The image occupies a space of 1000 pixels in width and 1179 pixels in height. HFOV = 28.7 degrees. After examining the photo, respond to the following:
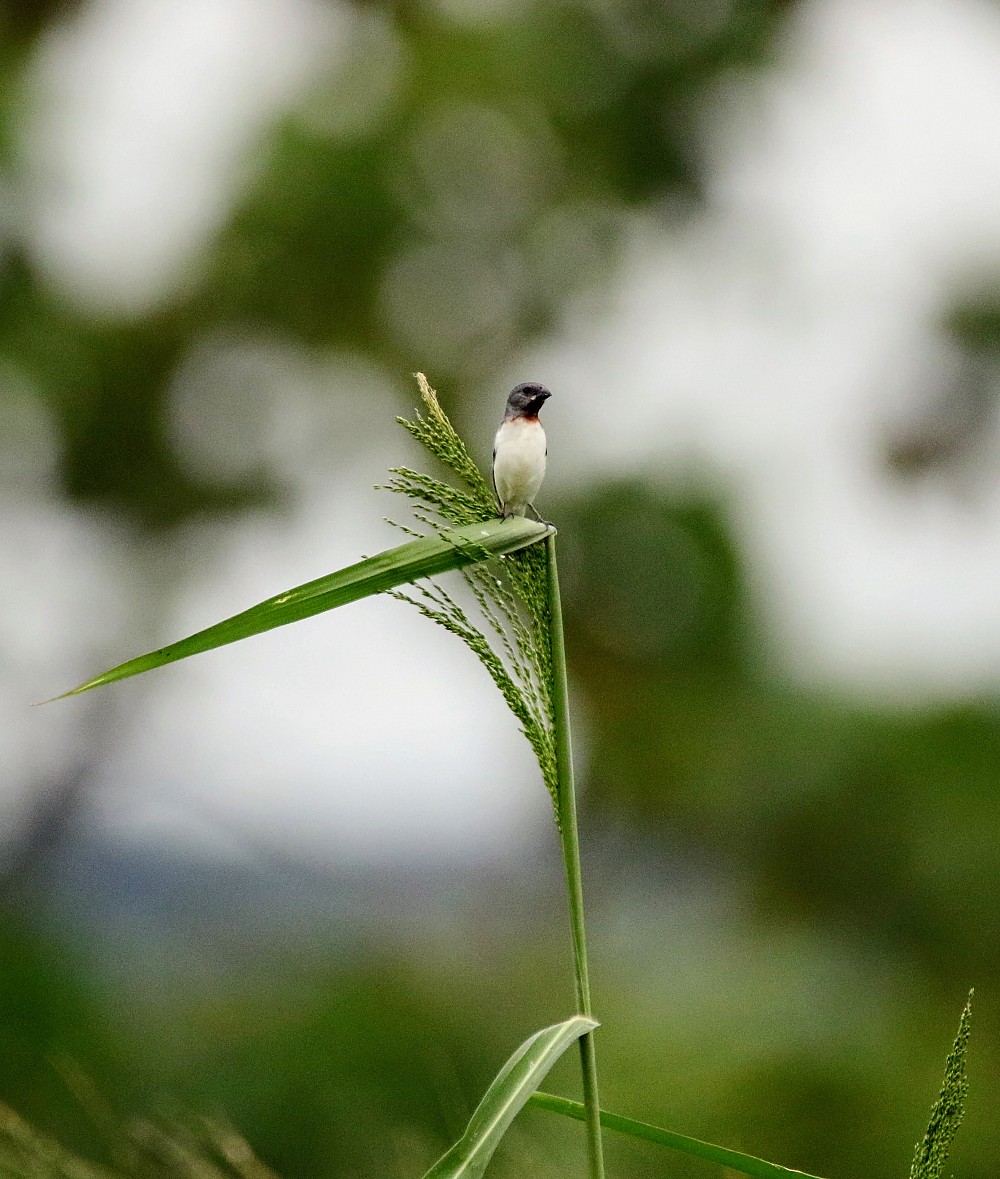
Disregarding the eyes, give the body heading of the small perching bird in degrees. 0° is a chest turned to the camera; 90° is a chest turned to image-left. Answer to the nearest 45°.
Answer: approximately 315°

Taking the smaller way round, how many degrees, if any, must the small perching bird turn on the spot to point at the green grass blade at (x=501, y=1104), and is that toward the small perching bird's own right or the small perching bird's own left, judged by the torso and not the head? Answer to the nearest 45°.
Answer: approximately 45° to the small perching bird's own right

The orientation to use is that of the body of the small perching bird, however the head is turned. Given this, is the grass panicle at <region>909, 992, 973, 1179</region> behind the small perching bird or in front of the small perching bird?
in front

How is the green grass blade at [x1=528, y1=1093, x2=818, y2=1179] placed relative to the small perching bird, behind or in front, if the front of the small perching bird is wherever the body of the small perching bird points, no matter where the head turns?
in front
